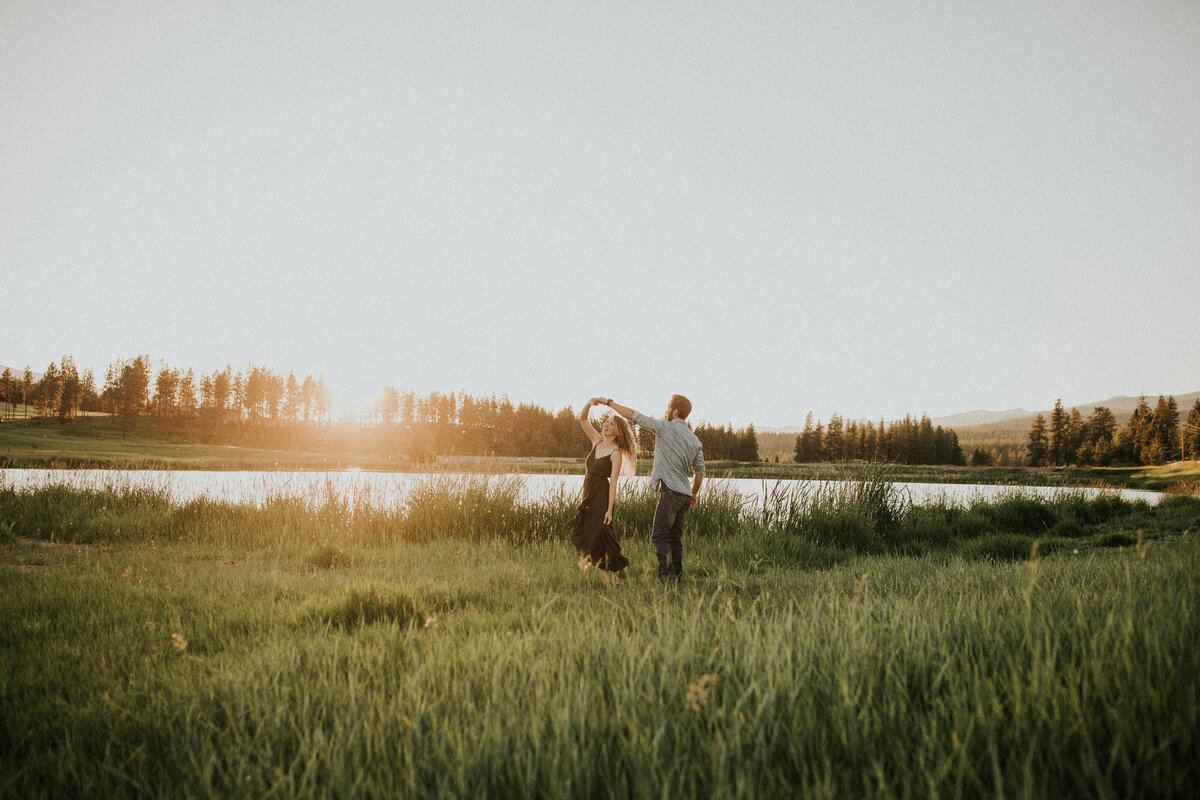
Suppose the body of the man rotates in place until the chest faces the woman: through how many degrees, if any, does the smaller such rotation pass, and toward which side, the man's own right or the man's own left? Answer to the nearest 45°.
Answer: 0° — they already face them

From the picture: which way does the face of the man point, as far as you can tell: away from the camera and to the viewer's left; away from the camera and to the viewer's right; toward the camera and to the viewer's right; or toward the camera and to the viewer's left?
away from the camera and to the viewer's left

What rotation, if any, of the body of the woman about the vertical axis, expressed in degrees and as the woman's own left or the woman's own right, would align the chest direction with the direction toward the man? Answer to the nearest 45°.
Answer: approximately 90° to the woman's own left

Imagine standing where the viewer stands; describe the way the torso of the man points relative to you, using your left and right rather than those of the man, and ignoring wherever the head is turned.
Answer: facing away from the viewer and to the left of the viewer
